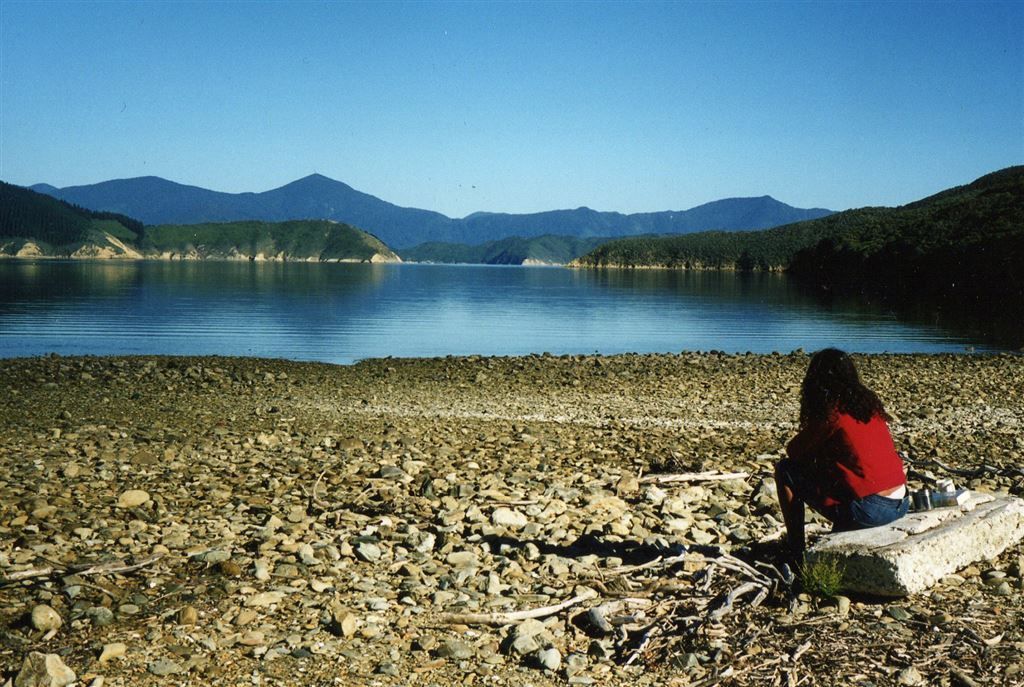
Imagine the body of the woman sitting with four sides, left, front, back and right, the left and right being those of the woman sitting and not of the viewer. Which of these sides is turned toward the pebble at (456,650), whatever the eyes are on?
left

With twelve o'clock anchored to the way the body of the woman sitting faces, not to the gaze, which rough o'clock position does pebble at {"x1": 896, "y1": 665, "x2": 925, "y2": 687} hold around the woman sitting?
The pebble is roughly at 7 o'clock from the woman sitting.

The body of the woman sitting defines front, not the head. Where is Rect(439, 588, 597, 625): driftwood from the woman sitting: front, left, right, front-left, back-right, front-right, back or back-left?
left

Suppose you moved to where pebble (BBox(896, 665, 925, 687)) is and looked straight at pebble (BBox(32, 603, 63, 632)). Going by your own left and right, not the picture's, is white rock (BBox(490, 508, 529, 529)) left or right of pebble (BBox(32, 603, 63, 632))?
right

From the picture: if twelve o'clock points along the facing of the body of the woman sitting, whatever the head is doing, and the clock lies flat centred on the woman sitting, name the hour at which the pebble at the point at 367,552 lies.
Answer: The pebble is roughly at 10 o'clock from the woman sitting.

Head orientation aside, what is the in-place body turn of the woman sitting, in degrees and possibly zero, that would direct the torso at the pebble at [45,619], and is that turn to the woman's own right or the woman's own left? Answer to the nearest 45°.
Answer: approximately 90° to the woman's own left

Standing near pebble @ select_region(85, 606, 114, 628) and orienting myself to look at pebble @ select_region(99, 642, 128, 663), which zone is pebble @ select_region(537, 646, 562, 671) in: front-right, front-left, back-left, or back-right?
front-left

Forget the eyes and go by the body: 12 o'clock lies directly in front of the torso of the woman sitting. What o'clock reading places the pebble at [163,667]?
The pebble is roughly at 9 o'clock from the woman sitting.

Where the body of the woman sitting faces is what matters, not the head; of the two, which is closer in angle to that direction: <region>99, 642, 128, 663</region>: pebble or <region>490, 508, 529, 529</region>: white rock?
the white rock

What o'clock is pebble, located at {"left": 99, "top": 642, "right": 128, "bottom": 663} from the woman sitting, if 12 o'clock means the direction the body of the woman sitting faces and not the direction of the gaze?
The pebble is roughly at 9 o'clock from the woman sitting.

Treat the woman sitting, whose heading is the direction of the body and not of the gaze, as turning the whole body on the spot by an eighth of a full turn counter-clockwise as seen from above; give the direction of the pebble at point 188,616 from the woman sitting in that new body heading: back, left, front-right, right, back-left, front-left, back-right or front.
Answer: front-left

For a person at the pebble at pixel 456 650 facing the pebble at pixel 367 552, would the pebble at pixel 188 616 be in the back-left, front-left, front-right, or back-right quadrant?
front-left

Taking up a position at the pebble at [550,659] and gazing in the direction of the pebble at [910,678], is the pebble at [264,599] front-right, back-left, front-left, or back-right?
back-left

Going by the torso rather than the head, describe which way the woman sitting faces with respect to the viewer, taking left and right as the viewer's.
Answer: facing away from the viewer and to the left of the viewer

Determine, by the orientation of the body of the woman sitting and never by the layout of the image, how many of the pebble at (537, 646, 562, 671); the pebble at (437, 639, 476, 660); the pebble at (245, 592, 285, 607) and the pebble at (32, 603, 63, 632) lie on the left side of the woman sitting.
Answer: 4
